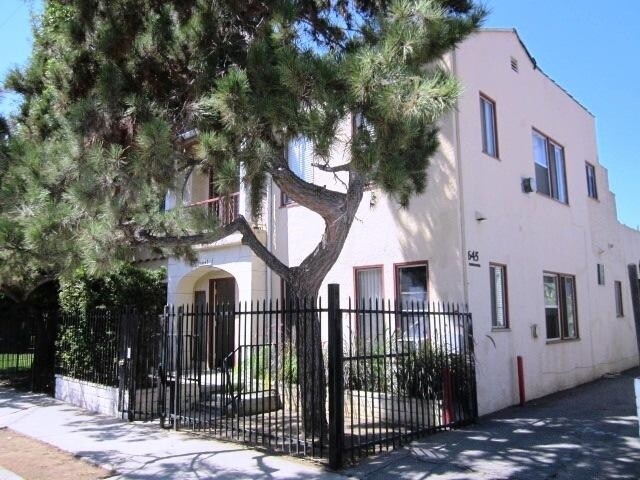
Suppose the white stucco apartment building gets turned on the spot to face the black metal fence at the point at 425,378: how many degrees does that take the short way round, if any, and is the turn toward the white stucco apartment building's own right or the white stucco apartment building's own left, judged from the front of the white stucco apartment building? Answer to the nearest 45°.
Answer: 0° — it already faces it

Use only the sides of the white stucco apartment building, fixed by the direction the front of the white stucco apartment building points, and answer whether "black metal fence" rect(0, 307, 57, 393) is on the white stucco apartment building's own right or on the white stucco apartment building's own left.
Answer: on the white stucco apartment building's own right

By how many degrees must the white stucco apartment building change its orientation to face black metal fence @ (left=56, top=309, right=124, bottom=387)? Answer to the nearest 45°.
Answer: approximately 45° to its right
